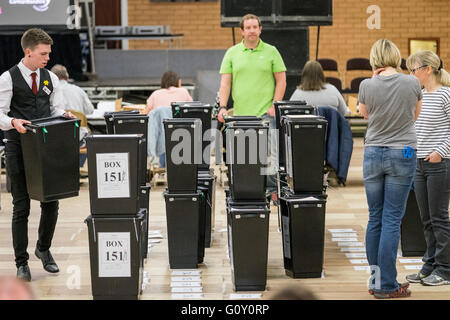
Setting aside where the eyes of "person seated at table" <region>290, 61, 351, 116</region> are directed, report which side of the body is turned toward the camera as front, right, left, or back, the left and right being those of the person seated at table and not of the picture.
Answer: back

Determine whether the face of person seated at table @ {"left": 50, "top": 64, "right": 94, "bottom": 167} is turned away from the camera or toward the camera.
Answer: away from the camera

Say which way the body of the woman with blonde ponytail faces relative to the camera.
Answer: to the viewer's left

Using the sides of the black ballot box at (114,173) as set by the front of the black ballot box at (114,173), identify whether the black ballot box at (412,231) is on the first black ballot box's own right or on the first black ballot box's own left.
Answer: on the first black ballot box's own left

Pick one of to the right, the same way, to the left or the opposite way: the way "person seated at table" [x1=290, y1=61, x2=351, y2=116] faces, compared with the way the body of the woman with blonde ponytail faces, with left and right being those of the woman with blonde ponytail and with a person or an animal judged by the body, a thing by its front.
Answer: to the right

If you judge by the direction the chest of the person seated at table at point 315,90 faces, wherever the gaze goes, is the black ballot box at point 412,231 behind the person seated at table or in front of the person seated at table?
behind

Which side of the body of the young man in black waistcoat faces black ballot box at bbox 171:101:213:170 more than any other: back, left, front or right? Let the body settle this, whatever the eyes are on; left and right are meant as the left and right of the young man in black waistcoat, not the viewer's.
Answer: left

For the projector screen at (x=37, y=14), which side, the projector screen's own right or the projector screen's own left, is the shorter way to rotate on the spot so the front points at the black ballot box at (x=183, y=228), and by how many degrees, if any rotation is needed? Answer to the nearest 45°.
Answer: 0° — it already faces it

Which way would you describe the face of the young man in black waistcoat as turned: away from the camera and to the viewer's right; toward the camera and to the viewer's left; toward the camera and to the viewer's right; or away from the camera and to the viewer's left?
toward the camera and to the viewer's right

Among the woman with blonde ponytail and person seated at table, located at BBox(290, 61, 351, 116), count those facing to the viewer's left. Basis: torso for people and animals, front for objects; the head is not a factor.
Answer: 1

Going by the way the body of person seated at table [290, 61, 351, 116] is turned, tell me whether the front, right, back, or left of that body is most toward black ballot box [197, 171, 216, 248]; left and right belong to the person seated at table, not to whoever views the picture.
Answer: back

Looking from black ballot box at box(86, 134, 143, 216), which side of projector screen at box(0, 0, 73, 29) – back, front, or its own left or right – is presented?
front

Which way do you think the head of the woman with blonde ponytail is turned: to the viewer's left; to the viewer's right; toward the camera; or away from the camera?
to the viewer's left

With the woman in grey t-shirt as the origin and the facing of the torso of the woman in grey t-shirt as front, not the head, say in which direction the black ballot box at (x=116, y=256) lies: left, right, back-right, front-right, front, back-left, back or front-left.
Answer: left

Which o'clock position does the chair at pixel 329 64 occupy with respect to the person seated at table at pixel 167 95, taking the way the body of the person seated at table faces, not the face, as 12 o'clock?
The chair is roughly at 1 o'clock from the person seated at table.

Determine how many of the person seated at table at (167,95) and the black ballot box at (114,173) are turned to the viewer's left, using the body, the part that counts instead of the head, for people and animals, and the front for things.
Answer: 0

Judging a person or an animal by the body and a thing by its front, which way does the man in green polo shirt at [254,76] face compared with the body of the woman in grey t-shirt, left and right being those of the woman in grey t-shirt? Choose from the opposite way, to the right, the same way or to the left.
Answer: the opposite way
